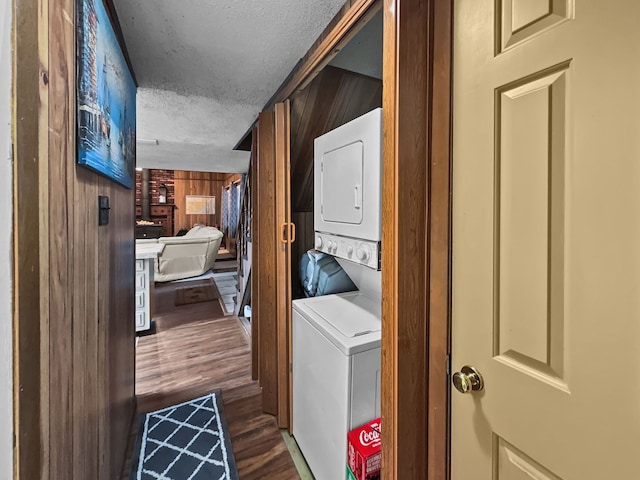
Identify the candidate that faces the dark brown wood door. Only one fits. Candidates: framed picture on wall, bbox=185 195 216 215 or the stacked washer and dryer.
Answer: the framed picture on wall

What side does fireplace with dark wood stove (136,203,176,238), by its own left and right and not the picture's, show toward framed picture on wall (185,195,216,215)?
left

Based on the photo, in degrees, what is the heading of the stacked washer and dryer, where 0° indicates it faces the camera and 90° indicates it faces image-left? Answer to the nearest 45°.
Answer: approximately 45°

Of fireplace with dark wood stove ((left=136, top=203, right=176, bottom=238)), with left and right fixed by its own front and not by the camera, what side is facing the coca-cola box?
front

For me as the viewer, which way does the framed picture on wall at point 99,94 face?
facing to the right of the viewer

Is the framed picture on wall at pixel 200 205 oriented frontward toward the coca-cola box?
yes

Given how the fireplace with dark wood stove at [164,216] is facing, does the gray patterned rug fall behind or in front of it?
in front

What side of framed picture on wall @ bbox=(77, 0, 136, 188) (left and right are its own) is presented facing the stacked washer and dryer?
front

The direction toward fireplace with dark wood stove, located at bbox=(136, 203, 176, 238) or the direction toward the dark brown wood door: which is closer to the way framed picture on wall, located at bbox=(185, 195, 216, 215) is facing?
the dark brown wood door

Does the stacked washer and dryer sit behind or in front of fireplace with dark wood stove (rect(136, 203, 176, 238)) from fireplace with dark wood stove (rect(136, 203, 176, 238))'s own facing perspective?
in front

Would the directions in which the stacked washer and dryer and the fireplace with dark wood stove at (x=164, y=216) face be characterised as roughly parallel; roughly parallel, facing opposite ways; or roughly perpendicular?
roughly perpendicular
